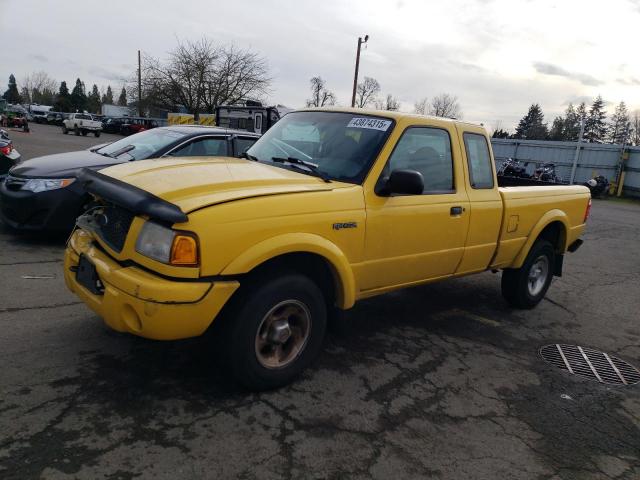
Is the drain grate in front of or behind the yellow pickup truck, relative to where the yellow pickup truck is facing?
behind

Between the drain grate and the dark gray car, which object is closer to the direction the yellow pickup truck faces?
the dark gray car

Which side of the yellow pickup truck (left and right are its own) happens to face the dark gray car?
right

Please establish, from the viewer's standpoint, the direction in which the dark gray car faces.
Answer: facing the viewer and to the left of the viewer

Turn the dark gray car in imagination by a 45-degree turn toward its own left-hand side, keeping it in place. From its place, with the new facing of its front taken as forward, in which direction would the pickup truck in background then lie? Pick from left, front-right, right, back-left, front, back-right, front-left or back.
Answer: back

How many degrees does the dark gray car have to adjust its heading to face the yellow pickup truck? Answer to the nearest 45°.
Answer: approximately 90° to its left

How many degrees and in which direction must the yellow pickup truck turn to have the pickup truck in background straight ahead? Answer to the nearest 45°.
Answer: approximately 90° to its right

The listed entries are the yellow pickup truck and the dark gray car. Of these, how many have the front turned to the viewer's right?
0
